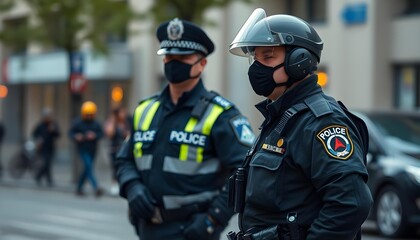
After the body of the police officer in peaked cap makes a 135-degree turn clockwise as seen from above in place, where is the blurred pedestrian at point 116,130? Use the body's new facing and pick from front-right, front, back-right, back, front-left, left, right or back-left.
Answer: front

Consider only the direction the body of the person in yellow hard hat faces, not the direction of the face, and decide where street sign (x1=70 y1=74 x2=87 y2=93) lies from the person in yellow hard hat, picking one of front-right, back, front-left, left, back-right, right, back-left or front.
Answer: back

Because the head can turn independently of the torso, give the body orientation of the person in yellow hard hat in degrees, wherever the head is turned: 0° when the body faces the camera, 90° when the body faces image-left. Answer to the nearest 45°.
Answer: approximately 0°

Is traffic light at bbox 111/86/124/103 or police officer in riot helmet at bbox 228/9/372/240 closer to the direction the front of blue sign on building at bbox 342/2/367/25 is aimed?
the police officer in riot helmet

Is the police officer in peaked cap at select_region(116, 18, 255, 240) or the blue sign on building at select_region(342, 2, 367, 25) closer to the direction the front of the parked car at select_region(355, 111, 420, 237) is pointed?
the police officer in peaked cap
